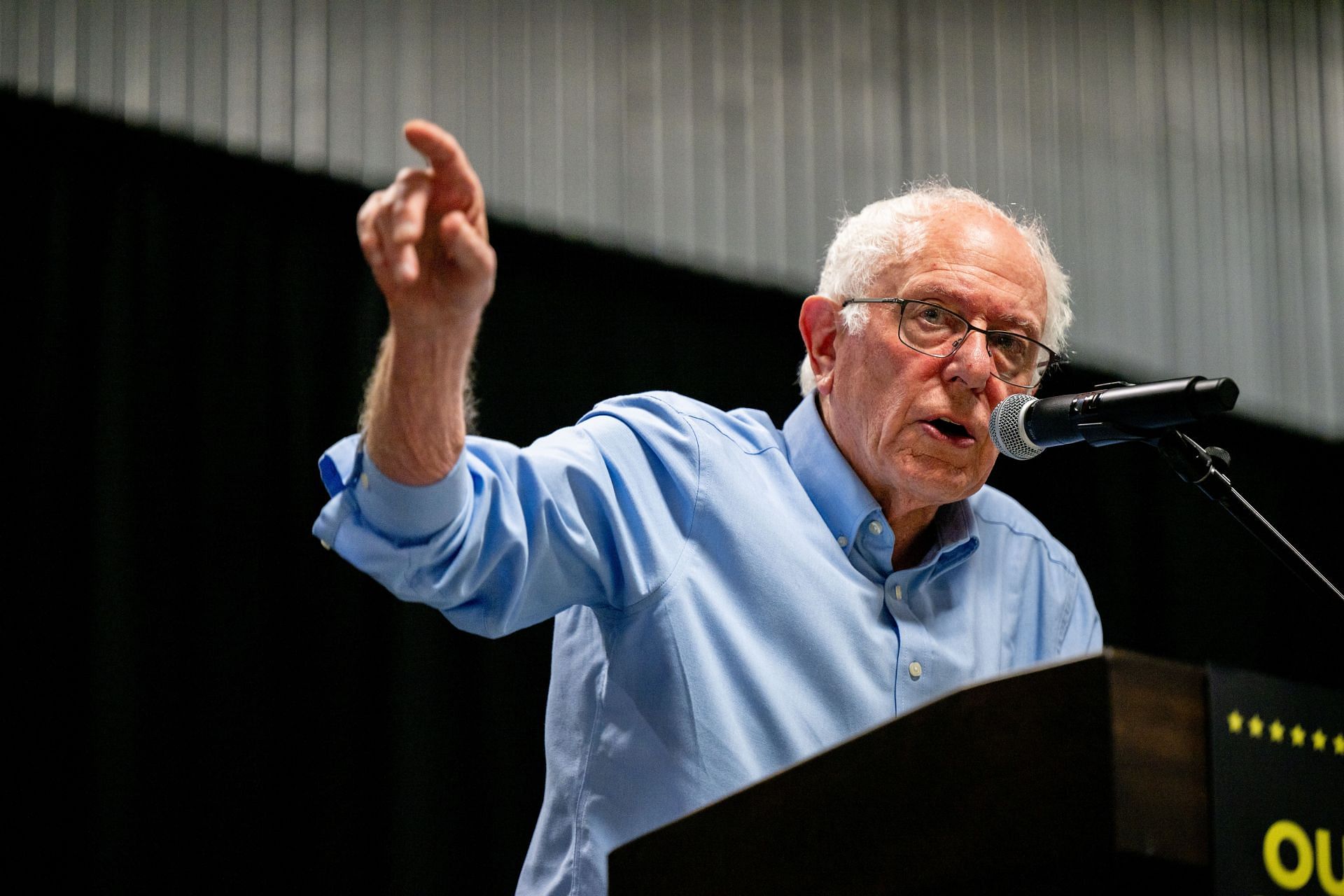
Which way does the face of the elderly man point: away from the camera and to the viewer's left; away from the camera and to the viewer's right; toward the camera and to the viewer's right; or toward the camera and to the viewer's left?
toward the camera and to the viewer's right

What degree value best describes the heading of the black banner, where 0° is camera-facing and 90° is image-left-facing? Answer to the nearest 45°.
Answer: approximately 315°
